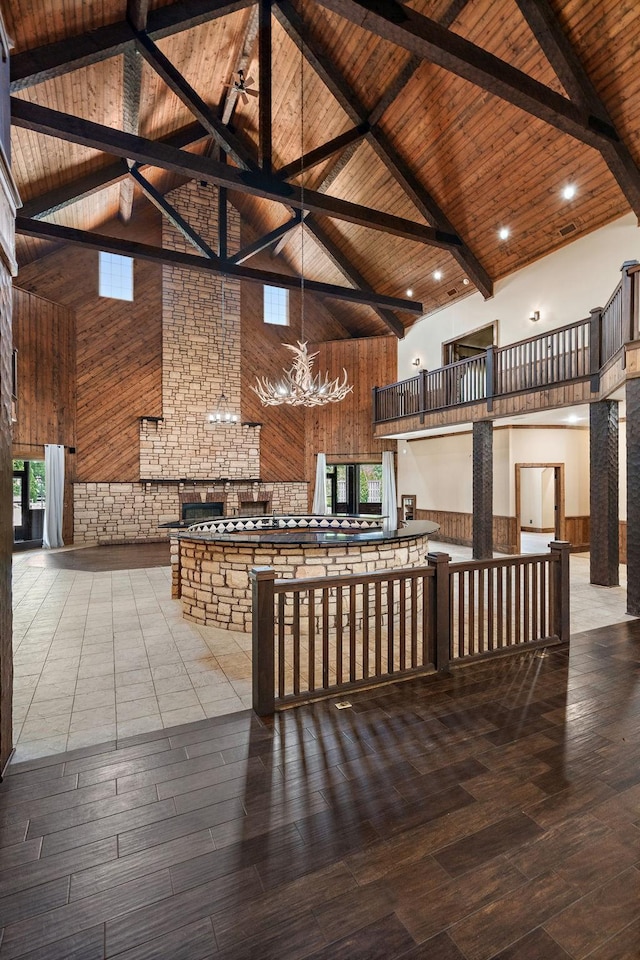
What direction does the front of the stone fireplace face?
toward the camera

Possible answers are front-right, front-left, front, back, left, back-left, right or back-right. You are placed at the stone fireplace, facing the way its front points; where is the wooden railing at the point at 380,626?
front

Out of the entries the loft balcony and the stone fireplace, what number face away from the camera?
0

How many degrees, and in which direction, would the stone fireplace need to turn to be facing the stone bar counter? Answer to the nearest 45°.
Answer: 0° — it already faces it

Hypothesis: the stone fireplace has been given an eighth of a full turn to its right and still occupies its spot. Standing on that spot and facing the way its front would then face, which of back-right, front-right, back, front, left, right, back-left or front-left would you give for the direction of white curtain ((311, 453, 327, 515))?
back-left

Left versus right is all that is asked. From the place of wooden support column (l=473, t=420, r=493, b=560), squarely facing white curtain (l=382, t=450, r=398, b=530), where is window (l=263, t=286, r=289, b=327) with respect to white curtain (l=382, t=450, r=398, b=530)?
left

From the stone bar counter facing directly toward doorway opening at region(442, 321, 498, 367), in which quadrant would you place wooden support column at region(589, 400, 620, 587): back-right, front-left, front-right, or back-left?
front-right

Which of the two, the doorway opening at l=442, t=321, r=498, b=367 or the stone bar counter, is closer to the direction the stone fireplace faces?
the stone bar counter

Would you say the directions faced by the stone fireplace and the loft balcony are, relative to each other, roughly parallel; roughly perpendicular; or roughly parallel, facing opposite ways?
roughly perpendicular

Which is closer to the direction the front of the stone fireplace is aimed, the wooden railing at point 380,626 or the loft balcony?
the wooden railing

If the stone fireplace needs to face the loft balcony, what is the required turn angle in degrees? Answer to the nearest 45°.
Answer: approximately 45° to its left

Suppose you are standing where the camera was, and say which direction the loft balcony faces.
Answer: facing the viewer and to the left of the viewer

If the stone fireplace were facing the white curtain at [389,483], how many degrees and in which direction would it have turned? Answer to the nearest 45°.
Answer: approximately 90° to its left

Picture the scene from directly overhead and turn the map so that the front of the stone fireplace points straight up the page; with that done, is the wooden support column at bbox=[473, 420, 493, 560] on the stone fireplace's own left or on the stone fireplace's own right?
on the stone fireplace's own left

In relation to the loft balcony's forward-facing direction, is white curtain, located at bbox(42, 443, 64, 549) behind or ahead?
ahead
